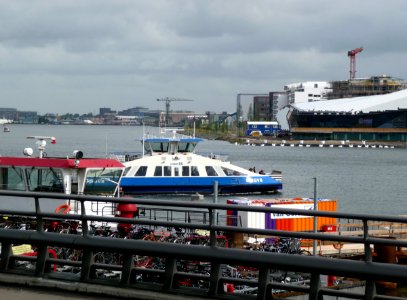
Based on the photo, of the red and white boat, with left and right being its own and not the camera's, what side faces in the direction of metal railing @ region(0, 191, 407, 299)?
right

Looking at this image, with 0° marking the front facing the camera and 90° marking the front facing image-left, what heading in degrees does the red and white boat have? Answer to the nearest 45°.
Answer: approximately 270°
